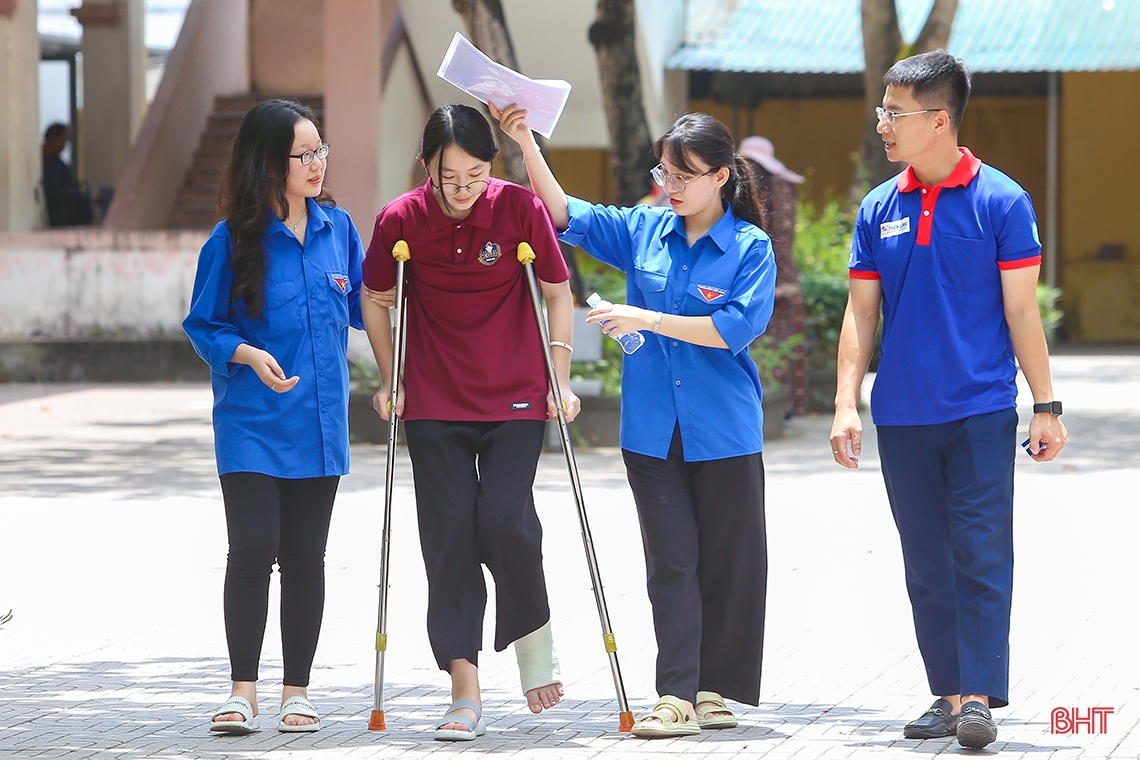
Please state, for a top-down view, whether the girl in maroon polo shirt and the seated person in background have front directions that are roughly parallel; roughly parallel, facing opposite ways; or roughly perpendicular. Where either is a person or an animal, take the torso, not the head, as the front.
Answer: roughly perpendicular

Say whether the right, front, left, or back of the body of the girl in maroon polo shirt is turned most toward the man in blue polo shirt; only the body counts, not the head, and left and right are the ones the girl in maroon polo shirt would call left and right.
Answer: left

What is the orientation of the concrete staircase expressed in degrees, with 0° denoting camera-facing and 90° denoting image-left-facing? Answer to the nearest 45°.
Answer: approximately 0°

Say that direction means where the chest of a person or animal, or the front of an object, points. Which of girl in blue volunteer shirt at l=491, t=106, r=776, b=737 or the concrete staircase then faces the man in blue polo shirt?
the concrete staircase

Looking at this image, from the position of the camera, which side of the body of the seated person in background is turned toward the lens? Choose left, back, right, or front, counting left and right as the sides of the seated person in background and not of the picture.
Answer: right

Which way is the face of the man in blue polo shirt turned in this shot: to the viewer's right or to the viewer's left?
to the viewer's left

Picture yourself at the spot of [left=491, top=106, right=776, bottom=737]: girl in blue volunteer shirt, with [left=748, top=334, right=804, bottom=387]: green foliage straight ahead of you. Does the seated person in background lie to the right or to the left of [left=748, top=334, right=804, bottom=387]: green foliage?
left

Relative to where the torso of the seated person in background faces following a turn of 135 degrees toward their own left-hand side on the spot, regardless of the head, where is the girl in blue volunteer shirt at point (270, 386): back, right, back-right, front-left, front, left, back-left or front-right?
back-left

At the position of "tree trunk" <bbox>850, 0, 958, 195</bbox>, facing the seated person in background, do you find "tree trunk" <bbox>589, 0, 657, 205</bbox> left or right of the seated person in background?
left
